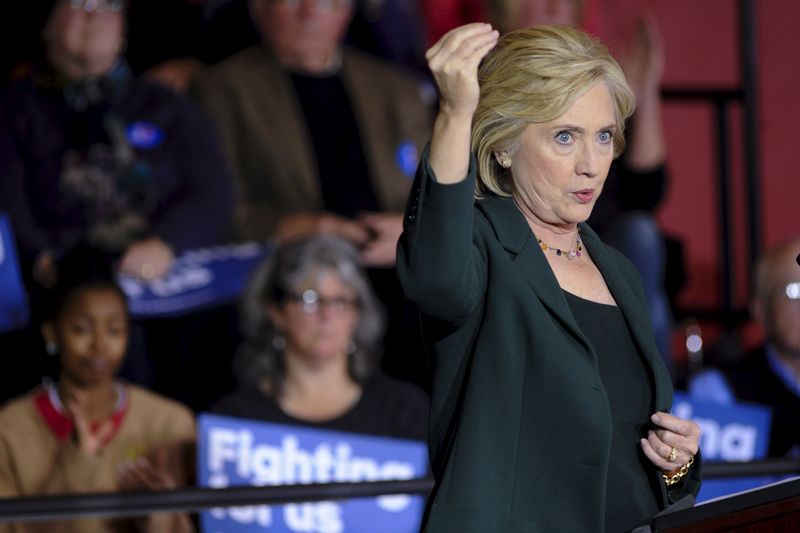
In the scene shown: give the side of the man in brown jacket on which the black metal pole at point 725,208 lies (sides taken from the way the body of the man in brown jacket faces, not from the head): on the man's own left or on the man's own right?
on the man's own left

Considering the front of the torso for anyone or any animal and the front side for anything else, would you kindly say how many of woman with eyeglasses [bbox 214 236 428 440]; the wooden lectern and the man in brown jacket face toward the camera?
2

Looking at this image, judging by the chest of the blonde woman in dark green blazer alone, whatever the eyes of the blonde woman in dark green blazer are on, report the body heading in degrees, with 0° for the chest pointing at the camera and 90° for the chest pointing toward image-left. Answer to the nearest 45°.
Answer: approximately 315°

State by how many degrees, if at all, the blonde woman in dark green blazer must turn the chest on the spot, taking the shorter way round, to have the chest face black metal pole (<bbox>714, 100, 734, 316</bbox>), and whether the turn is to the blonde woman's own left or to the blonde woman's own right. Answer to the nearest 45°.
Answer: approximately 135° to the blonde woman's own left

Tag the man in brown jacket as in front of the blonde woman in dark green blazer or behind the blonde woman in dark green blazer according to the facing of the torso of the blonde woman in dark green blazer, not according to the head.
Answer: behind

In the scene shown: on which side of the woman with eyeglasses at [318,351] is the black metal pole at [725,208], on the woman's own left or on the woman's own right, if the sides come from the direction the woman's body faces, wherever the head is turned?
on the woman's own left
